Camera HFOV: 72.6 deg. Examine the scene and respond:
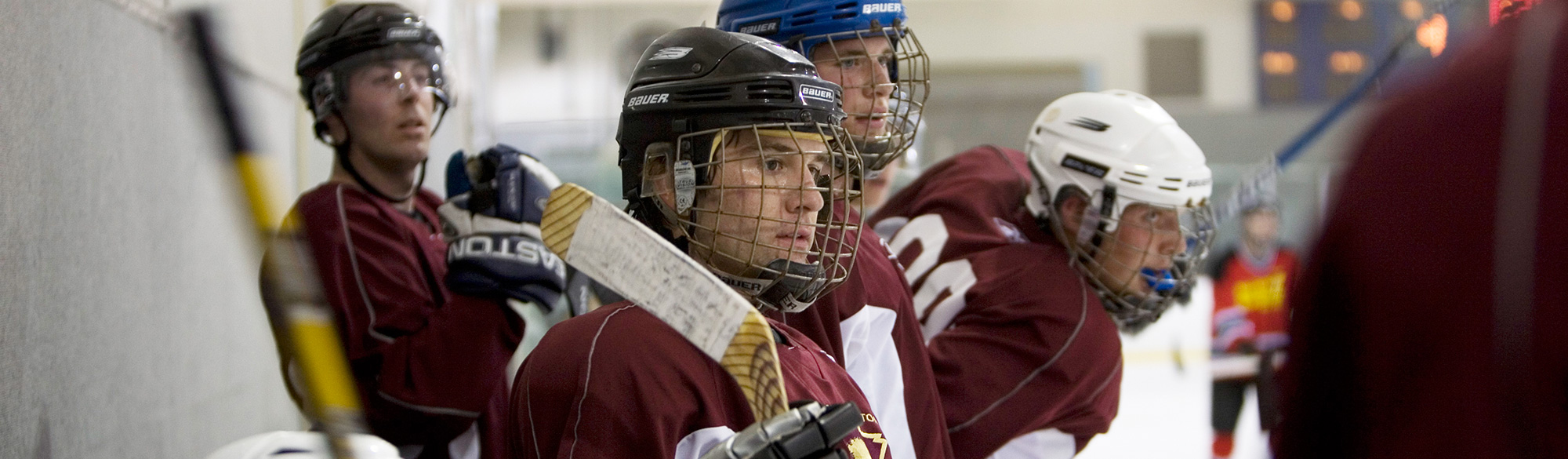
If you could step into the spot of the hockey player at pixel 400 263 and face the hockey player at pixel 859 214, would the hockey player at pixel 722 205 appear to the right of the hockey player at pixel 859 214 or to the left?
right

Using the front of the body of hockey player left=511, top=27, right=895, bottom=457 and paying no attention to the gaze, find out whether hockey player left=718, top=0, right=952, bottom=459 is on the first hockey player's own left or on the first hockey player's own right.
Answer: on the first hockey player's own left

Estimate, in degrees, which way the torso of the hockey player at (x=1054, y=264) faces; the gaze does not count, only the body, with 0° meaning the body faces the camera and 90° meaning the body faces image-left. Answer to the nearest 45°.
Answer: approximately 270°

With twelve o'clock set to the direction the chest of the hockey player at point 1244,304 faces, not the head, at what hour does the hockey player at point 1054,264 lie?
the hockey player at point 1054,264 is roughly at 12 o'clock from the hockey player at point 1244,304.

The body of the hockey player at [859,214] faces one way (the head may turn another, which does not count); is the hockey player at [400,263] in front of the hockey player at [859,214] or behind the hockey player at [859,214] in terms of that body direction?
behind

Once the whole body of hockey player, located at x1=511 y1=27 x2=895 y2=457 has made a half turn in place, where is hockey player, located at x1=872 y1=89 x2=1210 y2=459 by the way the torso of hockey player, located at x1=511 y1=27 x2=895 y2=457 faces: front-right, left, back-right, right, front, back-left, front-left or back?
right

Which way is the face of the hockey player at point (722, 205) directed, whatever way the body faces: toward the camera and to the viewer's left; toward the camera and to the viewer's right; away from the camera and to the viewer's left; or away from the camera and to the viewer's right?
toward the camera and to the viewer's right

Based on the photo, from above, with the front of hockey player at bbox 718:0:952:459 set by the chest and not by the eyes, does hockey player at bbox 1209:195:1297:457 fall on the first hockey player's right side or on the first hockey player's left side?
on the first hockey player's left side

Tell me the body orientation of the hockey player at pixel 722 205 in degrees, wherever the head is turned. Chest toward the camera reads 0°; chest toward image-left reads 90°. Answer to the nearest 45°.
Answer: approximately 315°

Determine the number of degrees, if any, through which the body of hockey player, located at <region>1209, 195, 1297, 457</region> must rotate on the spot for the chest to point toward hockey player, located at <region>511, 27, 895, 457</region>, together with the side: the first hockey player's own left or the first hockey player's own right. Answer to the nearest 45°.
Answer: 0° — they already face them
